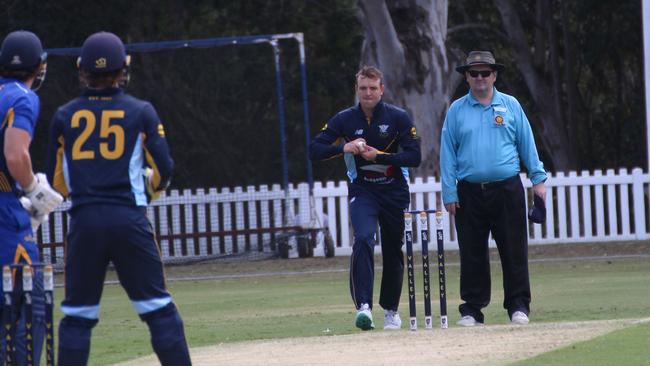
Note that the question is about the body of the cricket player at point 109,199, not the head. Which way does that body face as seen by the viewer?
away from the camera

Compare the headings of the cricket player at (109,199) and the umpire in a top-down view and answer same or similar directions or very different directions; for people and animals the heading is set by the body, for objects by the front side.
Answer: very different directions

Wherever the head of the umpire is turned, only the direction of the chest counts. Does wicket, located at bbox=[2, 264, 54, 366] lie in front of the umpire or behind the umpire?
in front

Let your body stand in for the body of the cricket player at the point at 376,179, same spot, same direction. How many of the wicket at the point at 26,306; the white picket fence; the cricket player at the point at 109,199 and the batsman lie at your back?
1

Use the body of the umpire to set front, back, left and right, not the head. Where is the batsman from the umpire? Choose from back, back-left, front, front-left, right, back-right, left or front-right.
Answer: front-right

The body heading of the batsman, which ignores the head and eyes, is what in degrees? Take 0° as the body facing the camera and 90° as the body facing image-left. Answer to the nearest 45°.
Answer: approximately 225°

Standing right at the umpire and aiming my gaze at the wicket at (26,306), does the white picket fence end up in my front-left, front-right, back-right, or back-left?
back-right

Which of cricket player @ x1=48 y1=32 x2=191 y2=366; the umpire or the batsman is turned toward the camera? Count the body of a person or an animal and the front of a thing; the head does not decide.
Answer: the umpire

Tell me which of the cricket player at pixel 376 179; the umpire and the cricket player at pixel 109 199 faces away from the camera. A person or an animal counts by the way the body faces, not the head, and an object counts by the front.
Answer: the cricket player at pixel 109 199

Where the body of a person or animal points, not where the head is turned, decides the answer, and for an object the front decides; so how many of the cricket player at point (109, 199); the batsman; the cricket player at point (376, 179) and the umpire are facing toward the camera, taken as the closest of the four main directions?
2

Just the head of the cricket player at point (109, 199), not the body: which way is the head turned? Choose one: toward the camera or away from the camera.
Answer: away from the camera

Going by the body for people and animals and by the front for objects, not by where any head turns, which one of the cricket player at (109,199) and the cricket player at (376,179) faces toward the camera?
the cricket player at (376,179)

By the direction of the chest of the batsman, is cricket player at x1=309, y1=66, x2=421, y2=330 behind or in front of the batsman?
in front

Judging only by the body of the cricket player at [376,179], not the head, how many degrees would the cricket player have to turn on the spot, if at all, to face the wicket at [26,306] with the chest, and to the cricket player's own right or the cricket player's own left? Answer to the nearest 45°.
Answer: approximately 45° to the cricket player's own right

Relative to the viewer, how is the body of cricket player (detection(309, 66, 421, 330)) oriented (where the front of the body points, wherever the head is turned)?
toward the camera

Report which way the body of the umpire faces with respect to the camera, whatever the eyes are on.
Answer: toward the camera
